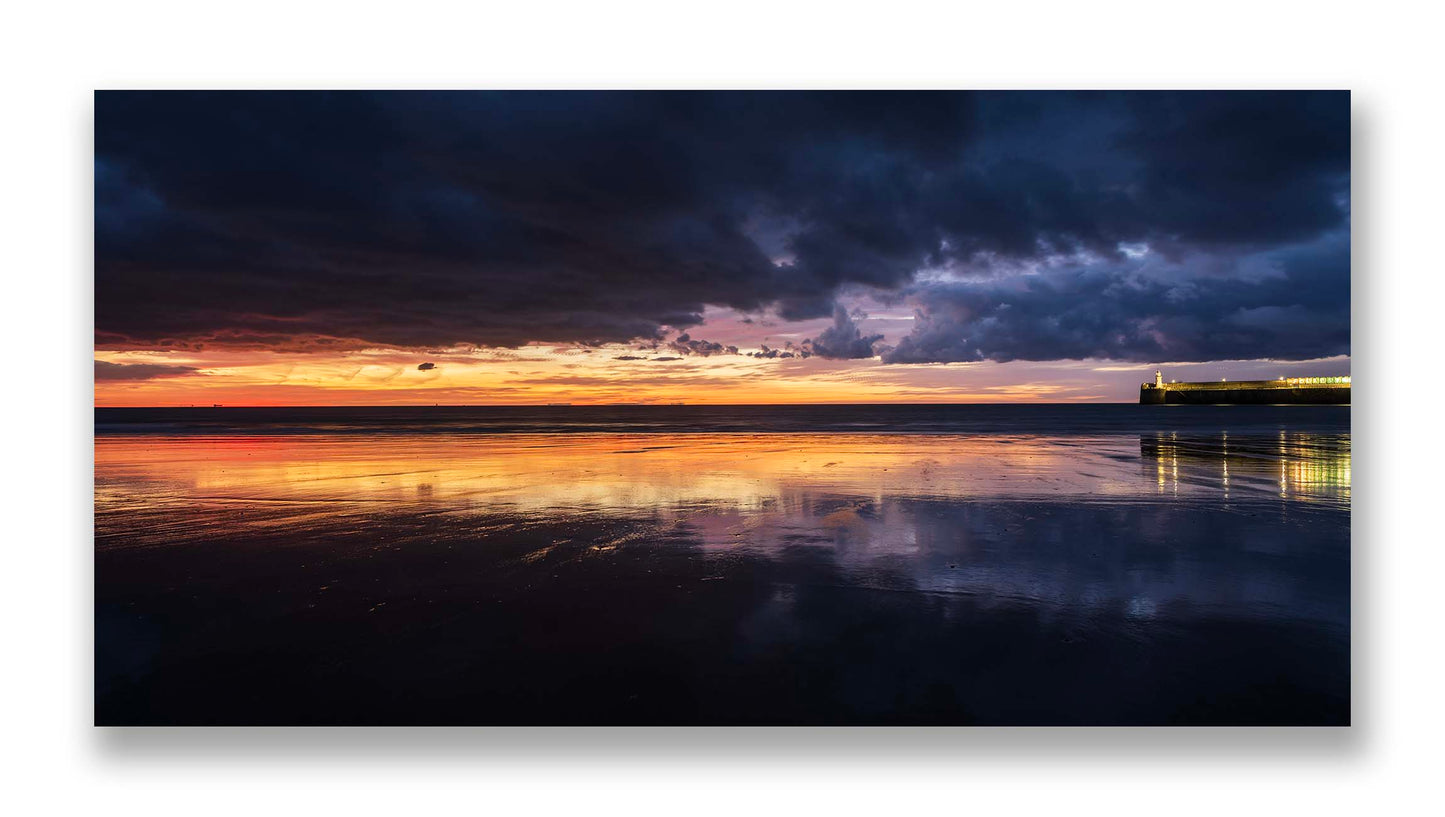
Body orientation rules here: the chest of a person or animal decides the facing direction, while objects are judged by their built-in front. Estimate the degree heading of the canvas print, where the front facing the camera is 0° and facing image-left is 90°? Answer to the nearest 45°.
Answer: approximately 0°
